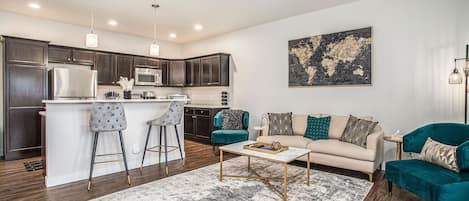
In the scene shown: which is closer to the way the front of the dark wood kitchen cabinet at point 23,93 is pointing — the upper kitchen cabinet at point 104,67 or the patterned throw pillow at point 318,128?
the patterned throw pillow

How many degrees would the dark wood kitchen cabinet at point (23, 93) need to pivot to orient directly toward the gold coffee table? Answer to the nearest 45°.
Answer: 0° — it already faces it

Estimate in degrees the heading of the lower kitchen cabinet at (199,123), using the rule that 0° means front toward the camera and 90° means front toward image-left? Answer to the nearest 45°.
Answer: approximately 45°

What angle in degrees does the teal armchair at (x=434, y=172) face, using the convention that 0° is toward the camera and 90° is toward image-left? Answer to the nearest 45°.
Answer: approximately 45°

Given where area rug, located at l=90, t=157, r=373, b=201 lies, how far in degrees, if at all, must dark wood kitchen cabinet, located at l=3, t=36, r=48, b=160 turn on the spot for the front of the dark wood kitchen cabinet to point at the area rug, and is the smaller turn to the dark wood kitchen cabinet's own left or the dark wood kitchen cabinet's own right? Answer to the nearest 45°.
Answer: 0° — it already faces it

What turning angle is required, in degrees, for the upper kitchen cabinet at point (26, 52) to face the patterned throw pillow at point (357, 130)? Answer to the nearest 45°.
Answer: approximately 45° to its left

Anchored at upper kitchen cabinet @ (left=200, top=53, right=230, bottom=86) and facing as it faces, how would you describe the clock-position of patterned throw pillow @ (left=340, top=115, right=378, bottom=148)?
The patterned throw pillow is roughly at 9 o'clock from the upper kitchen cabinet.
